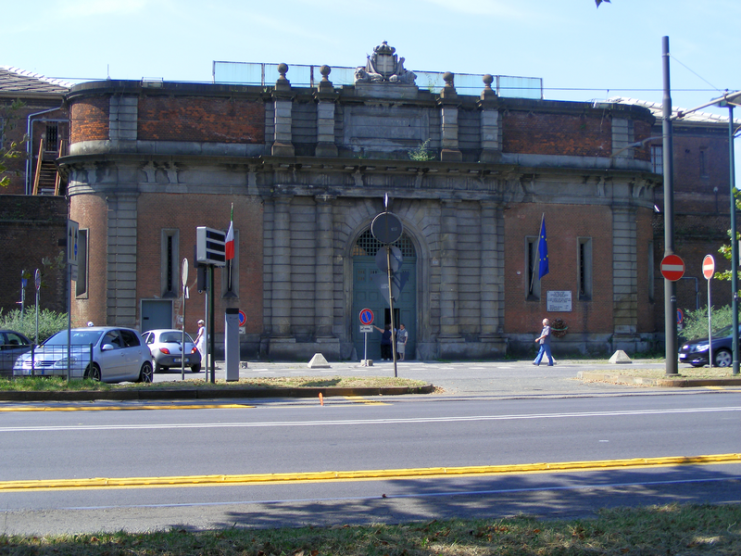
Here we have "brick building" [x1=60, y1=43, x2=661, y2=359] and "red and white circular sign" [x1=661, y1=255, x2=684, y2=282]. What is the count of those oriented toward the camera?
2

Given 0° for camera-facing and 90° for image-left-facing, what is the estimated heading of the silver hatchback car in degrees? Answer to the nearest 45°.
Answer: approximately 45°

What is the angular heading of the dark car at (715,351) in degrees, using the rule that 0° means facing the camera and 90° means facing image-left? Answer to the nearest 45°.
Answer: approximately 45°

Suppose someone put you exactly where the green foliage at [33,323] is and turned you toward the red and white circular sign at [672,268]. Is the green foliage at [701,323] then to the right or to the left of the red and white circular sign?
left

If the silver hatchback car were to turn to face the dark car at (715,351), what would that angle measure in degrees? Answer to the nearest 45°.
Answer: approximately 135° to its left

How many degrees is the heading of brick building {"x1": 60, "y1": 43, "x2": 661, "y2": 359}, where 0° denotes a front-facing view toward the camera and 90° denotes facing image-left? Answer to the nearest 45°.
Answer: approximately 0°

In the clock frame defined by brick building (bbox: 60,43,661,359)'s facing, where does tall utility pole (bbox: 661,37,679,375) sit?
The tall utility pole is roughly at 11 o'clock from the brick building.

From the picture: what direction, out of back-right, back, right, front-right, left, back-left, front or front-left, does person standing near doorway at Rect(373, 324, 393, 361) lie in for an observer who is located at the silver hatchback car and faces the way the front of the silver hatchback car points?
back

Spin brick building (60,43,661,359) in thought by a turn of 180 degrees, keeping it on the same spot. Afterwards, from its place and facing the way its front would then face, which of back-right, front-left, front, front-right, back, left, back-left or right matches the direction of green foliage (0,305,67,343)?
left

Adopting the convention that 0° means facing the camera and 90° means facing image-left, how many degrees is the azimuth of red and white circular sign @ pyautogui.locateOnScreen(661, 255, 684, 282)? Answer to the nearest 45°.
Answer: approximately 0°

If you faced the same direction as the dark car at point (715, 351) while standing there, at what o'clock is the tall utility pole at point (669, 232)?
The tall utility pole is roughly at 11 o'clock from the dark car.
